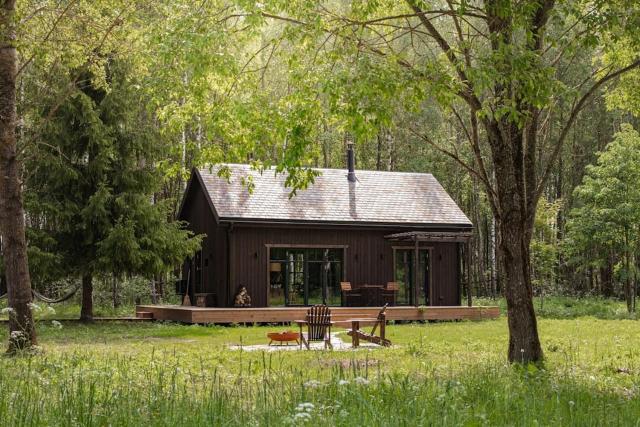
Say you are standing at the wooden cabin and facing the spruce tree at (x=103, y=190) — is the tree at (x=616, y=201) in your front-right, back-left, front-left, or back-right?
back-left

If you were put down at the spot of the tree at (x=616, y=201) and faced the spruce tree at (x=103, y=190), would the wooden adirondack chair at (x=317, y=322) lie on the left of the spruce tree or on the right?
left

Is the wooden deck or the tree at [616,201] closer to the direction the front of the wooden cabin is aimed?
the wooden deck

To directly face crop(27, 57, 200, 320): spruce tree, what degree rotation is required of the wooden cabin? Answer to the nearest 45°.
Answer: approximately 45° to its right

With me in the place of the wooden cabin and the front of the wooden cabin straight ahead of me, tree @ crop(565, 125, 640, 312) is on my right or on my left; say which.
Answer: on my left

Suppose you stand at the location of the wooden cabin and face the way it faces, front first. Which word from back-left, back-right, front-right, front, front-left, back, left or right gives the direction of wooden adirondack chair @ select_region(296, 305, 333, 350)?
front

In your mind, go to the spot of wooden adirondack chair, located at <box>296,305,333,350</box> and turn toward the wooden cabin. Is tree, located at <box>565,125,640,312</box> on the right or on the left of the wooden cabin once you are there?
right

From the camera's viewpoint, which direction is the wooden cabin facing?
toward the camera

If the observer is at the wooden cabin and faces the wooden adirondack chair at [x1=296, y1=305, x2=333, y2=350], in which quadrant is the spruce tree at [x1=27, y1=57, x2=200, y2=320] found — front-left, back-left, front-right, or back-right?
front-right
